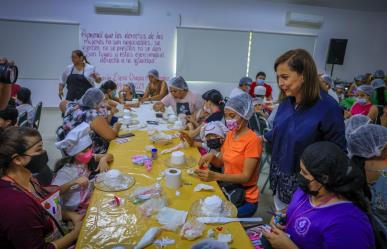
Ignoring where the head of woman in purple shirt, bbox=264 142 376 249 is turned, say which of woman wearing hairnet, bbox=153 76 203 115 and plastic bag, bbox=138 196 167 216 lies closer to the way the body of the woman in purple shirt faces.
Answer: the plastic bag

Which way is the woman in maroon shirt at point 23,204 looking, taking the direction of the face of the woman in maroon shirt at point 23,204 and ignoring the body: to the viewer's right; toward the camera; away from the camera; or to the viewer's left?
to the viewer's right

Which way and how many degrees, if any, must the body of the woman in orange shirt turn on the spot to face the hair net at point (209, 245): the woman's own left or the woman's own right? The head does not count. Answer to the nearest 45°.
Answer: approximately 45° to the woman's own left

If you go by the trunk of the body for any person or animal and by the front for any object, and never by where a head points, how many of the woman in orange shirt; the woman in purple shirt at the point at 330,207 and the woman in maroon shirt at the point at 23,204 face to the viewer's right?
1

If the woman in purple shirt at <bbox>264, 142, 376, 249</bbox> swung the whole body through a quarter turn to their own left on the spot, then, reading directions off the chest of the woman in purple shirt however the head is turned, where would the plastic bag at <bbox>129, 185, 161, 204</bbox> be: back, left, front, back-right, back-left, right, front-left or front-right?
back-right

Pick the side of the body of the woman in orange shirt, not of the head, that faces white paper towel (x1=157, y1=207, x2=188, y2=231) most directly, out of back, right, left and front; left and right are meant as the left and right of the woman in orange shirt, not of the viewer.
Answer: front

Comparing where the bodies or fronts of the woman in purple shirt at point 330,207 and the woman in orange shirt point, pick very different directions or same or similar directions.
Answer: same or similar directions

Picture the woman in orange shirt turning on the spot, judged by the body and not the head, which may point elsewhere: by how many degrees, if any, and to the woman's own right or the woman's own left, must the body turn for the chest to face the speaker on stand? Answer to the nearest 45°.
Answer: approximately 180°

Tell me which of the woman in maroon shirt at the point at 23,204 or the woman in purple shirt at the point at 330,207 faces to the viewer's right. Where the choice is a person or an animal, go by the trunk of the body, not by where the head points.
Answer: the woman in maroon shirt at the point at 23,204

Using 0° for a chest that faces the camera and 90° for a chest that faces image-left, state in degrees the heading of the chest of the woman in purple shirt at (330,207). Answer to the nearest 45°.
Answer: approximately 45°

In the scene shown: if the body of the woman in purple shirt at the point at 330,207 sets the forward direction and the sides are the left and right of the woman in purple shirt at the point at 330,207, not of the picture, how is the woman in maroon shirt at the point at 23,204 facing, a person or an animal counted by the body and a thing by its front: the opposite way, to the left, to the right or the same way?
the opposite way

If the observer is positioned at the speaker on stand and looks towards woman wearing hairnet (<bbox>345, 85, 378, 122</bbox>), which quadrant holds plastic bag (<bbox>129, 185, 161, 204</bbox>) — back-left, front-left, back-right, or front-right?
front-right

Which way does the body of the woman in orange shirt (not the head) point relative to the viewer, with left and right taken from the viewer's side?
facing the viewer and to the left of the viewer

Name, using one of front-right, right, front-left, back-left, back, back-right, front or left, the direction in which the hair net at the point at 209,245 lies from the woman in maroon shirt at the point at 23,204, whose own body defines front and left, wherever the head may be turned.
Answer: front-right

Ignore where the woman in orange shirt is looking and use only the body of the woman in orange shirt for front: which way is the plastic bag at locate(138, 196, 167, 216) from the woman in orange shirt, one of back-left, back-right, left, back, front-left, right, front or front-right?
front

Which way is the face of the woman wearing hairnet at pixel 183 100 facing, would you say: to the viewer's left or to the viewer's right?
to the viewer's left

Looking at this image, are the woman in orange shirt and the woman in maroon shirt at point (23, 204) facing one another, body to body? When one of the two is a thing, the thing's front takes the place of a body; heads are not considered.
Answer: yes

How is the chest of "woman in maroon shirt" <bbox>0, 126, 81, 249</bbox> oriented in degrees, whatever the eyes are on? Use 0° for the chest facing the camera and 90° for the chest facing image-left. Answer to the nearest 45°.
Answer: approximately 270°
